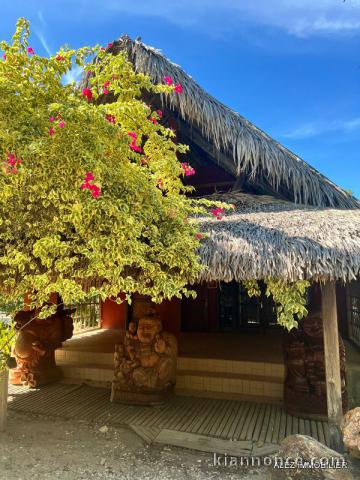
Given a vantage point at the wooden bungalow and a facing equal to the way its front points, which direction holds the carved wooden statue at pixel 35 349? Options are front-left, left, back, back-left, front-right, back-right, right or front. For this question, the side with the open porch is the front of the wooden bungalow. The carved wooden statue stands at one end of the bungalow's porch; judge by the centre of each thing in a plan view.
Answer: right

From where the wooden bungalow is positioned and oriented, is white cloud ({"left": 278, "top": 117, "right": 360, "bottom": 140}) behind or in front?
behind

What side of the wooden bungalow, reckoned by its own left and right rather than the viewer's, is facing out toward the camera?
front

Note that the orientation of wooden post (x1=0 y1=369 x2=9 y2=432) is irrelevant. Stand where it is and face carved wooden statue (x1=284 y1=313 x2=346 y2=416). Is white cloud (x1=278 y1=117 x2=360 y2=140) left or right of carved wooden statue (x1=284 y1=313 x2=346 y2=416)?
left

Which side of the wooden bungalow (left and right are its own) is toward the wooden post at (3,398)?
right
